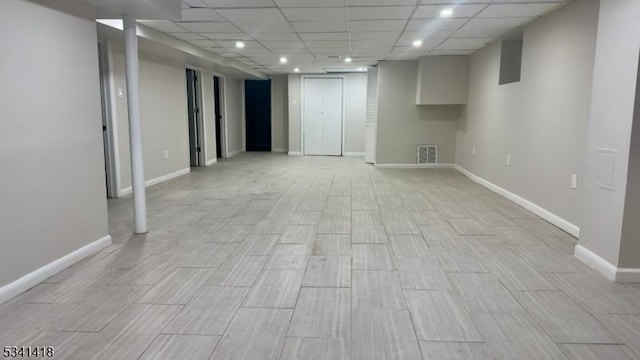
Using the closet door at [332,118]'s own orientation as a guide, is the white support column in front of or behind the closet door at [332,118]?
in front

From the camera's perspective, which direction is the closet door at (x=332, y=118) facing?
toward the camera
